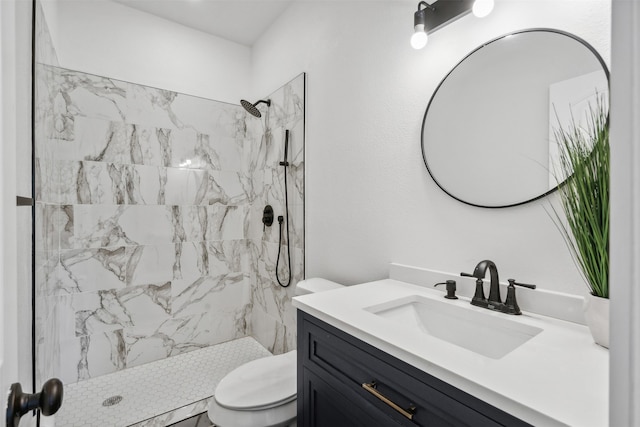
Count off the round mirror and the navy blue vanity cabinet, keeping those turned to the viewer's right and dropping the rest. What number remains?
0

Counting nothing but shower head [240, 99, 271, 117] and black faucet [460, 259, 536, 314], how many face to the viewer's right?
0

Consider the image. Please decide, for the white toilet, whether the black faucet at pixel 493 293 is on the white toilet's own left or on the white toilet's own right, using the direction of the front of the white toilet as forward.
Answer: on the white toilet's own left

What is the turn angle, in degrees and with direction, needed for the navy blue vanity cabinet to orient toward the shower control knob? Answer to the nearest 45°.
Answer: approximately 90° to its right

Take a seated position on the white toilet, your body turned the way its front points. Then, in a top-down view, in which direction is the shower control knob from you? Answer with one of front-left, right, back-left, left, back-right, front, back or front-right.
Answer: back-right

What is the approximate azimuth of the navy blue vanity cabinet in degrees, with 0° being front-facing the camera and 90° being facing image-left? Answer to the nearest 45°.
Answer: approximately 45°

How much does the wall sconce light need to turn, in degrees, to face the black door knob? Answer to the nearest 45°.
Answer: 0° — it already faces it

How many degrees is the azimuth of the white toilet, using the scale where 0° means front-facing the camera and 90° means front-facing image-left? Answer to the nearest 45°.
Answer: approximately 45°

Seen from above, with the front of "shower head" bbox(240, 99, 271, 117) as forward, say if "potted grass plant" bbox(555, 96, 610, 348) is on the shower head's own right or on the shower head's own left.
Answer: on the shower head's own left

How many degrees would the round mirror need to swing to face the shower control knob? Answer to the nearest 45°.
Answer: approximately 45° to its right

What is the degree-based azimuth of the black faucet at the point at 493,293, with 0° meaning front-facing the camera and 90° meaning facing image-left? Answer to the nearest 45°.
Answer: approximately 45°
